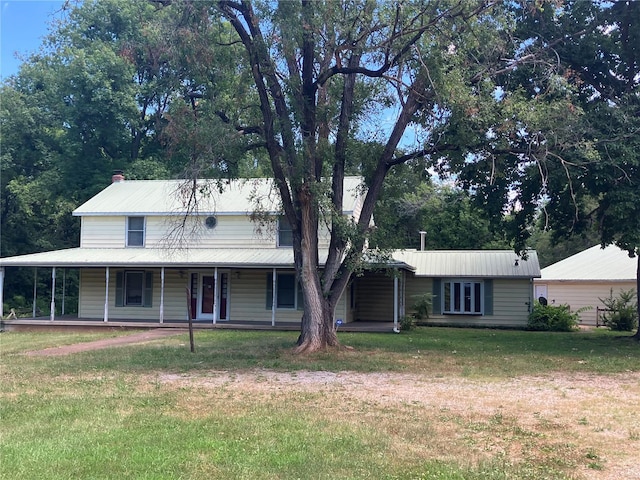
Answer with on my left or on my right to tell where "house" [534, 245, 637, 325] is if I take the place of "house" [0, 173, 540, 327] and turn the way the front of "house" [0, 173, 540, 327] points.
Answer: on my left

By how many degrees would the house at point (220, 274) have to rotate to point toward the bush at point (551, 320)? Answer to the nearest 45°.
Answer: approximately 90° to its left

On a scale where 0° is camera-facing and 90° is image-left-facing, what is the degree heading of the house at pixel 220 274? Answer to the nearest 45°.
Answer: approximately 0°

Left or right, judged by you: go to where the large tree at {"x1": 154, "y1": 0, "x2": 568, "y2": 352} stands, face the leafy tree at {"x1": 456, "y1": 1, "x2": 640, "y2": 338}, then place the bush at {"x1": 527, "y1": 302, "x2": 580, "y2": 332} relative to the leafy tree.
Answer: left

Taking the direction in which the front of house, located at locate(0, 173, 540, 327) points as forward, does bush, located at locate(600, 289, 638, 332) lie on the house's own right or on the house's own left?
on the house's own left

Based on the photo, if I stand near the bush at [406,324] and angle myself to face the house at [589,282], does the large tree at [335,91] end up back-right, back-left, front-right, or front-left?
back-right

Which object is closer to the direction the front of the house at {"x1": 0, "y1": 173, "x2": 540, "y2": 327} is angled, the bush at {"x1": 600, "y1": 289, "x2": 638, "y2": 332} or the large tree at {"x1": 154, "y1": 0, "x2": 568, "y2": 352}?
the large tree
